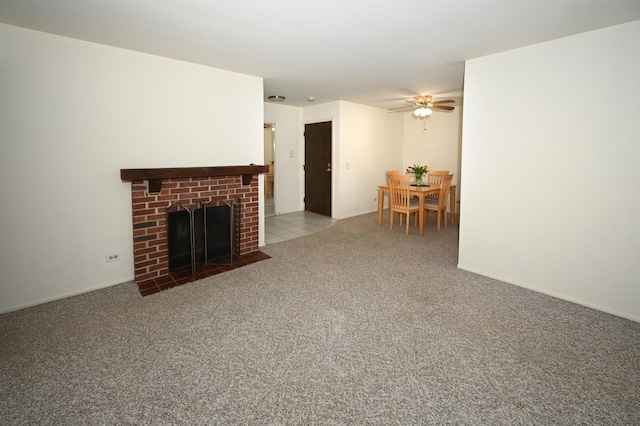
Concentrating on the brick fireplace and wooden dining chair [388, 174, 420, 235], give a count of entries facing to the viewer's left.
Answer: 0

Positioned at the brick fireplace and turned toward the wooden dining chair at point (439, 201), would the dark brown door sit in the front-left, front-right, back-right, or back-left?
front-left

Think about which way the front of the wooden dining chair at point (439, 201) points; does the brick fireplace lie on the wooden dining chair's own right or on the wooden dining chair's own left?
on the wooden dining chair's own left

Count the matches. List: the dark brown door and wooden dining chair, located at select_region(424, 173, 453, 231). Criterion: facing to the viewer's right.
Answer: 0

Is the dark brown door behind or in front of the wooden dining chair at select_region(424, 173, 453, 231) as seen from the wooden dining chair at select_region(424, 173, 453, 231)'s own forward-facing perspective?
in front

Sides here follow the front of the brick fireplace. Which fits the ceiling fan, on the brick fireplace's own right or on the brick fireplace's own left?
on the brick fireplace's own left

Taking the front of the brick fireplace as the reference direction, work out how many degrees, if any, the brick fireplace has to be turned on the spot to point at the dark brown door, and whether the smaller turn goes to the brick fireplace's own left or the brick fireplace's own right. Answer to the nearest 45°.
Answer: approximately 90° to the brick fireplace's own left

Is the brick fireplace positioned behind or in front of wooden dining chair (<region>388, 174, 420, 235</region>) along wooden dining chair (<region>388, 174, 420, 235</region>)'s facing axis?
behind

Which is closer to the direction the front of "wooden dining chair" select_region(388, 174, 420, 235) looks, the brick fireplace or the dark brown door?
the dark brown door

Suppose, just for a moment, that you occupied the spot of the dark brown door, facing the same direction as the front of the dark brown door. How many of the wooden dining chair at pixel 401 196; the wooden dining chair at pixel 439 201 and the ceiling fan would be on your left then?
3

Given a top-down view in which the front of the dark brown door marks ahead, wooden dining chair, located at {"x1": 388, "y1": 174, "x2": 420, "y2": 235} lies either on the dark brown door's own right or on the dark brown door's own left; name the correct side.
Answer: on the dark brown door's own left
